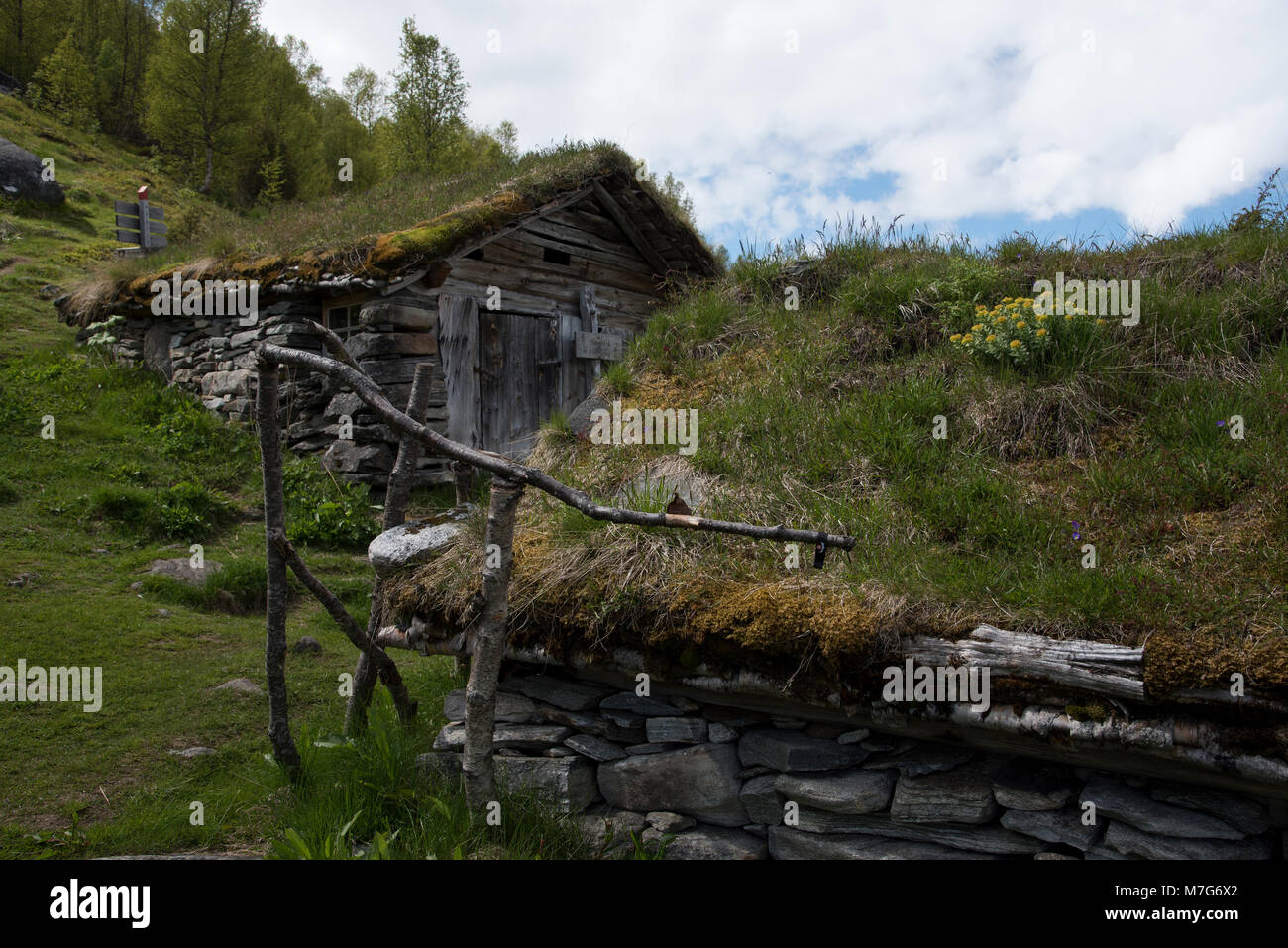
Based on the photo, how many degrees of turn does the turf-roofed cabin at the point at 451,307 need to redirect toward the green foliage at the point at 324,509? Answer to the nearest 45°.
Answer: approximately 90° to its right

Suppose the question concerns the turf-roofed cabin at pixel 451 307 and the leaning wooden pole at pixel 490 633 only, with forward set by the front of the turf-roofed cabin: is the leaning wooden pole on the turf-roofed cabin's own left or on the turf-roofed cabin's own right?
on the turf-roofed cabin's own right

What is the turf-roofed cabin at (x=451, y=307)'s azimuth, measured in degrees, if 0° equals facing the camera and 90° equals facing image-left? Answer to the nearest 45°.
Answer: approximately 315°

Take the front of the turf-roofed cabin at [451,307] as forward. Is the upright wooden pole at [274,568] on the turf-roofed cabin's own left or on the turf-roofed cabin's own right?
on the turf-roofed cabin's own right

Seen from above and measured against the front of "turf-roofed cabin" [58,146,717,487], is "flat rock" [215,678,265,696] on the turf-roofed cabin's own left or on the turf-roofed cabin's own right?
on the turf-roofed cabin's own right

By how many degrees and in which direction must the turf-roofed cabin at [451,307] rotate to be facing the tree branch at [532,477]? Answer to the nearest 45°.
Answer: approximately 45° to its right

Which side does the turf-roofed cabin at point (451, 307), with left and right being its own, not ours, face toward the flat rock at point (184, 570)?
right

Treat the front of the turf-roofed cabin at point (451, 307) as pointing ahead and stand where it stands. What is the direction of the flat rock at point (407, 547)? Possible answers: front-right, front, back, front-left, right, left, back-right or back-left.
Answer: front-right

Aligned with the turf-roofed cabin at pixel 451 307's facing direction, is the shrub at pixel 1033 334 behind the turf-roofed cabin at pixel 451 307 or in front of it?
in front

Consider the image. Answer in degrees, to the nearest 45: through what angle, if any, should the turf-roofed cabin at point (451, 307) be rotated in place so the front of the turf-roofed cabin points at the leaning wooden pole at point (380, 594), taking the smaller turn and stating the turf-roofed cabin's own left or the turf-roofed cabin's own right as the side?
approximately 45° to the turf-roofed cabin's own right
